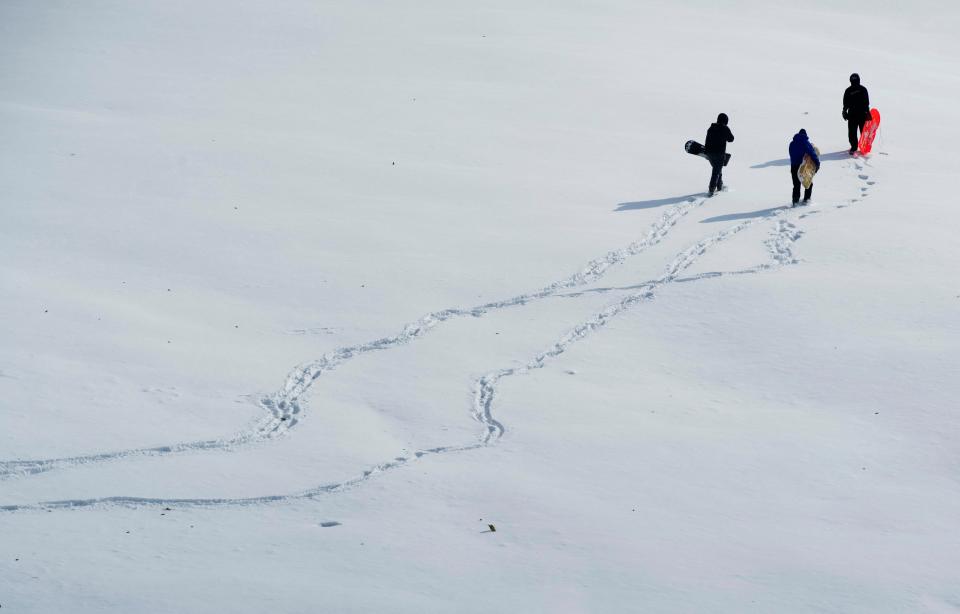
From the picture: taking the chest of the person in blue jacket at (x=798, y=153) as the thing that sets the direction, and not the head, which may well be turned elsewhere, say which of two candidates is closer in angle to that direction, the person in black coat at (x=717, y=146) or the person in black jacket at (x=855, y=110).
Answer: the person in black jacket

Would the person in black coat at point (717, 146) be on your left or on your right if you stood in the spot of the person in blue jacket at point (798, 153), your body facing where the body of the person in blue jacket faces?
on your left

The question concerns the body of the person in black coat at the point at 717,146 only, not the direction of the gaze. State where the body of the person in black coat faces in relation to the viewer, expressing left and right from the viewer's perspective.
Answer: facing away from the viewer and to the right of the viewer

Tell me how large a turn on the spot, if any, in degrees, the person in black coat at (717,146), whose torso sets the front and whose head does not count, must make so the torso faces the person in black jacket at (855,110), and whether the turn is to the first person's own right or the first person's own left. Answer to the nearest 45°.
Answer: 0° — they already face them

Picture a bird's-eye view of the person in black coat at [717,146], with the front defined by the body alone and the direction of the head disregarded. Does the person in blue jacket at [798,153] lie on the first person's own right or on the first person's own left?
on the first person's own right

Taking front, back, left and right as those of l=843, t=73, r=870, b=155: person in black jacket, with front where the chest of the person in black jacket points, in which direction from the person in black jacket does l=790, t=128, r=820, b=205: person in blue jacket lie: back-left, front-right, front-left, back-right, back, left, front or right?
back

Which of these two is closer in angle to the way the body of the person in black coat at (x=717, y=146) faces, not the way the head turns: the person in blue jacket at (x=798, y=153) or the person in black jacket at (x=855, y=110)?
the person in black jacket

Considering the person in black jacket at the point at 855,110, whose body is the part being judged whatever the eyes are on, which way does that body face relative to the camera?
away from the camera

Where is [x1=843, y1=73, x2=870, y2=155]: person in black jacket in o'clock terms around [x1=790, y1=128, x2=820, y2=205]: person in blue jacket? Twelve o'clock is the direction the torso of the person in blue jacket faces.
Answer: The person in black jacket is roughly at 1 o'clock from the person in blue jacket.

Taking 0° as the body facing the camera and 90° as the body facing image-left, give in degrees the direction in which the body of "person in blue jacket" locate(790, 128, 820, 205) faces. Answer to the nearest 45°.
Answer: approximately 225°
